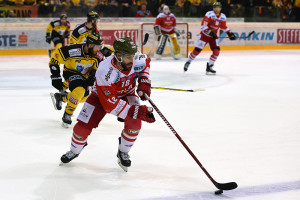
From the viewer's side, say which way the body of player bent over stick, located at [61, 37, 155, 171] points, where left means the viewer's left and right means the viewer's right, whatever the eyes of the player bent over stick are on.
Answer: facing the viewer and to the right of the viewer

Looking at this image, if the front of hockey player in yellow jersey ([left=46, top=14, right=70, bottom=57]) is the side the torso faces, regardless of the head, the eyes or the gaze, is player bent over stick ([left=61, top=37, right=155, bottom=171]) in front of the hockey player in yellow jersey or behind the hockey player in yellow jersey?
in front

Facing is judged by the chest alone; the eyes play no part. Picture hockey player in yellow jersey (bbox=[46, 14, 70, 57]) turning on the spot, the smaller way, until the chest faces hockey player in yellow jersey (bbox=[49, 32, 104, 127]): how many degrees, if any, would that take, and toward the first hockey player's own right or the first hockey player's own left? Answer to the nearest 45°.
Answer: approximately 45° to the first hockey player's own right

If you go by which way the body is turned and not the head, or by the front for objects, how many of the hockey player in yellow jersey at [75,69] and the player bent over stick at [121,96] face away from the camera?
0

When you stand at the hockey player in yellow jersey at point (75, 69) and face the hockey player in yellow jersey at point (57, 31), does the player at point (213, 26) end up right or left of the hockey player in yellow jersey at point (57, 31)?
right

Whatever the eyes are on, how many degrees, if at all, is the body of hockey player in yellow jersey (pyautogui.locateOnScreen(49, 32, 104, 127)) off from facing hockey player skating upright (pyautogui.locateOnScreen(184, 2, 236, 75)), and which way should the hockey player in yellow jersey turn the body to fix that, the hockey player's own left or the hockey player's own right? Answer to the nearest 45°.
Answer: approximately 90° to the hockey player's own left

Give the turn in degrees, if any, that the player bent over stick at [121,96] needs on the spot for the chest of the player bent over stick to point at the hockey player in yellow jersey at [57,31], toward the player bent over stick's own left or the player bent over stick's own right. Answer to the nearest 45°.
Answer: approximately 135° to the player bent over stick's own left

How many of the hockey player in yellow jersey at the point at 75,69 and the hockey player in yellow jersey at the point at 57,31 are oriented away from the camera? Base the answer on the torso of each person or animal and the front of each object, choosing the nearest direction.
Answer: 0

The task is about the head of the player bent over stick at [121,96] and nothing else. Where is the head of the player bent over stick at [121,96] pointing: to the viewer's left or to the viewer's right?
to the viewer's right

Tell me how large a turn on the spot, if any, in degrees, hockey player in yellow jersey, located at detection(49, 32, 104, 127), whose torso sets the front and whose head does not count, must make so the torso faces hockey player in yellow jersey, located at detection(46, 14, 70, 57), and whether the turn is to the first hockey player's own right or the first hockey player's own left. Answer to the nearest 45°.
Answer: approximately 135° to the first hockey player's own left
